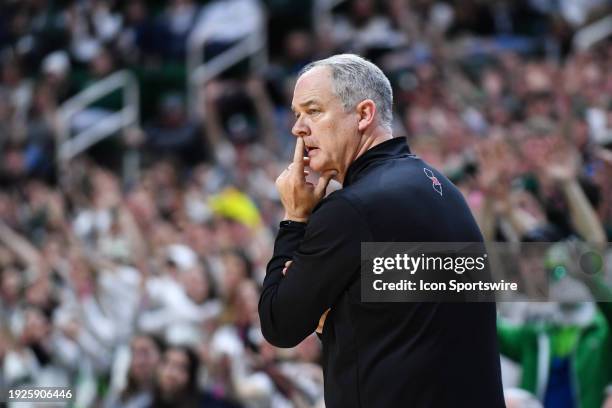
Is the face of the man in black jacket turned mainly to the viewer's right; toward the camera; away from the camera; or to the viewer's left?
to the viewer's left

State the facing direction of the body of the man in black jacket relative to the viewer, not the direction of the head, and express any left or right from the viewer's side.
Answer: facing away from the viewer and to the left of the viewer
